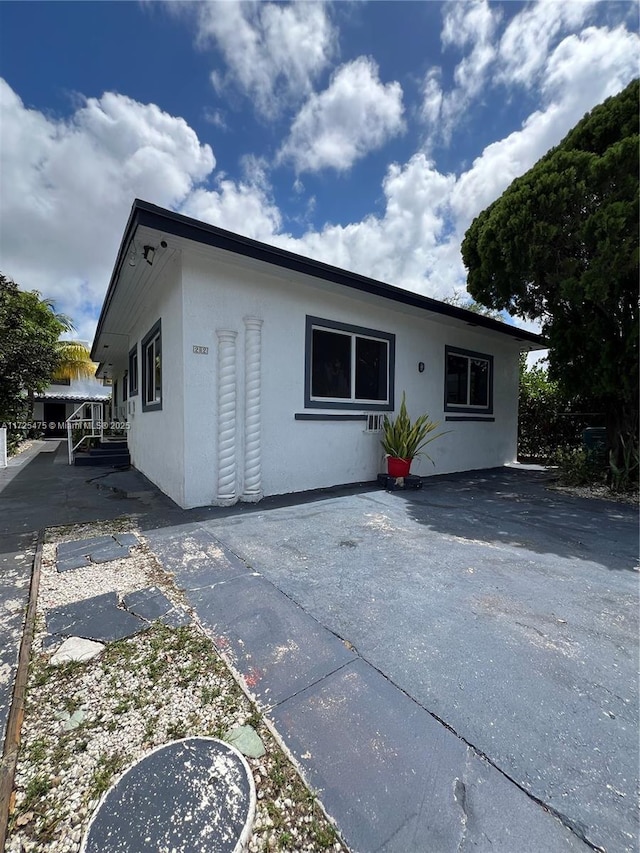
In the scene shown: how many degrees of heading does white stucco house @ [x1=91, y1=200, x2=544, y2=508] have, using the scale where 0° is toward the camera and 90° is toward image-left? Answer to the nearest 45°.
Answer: approximately 315°

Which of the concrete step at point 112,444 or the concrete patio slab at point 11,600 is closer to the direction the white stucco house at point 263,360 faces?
the concrete patio slab

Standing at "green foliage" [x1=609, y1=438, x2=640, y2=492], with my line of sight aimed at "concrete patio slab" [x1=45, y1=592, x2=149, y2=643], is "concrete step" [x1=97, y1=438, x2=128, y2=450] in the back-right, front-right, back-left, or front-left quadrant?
front-right

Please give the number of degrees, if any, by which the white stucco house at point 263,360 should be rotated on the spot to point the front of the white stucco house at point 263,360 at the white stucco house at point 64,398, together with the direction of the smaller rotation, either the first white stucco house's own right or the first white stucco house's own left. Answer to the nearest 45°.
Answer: approximately 180°

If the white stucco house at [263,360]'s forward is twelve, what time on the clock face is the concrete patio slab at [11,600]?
The concrete patio slab is roughly at 2 o'clock from the white stucco house.

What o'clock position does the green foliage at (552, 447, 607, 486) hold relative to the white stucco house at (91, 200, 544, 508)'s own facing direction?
The green foliage is roughly at 10 o'clock from the white stucco house.

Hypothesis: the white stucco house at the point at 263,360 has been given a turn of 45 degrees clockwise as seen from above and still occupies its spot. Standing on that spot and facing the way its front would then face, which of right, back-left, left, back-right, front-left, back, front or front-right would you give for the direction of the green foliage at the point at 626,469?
left

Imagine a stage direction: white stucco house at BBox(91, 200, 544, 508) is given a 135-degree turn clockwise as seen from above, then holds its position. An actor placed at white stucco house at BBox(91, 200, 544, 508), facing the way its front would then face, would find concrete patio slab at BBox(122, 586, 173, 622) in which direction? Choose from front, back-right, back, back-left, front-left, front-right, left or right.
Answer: left

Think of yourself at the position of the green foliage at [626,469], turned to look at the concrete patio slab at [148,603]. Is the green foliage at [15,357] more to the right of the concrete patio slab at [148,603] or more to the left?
right

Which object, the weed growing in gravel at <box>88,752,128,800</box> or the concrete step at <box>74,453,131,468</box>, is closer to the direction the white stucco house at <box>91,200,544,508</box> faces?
the weed growing in gravel

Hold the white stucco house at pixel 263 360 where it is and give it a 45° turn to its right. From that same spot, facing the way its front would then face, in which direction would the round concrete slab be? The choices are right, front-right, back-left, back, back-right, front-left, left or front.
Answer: front
